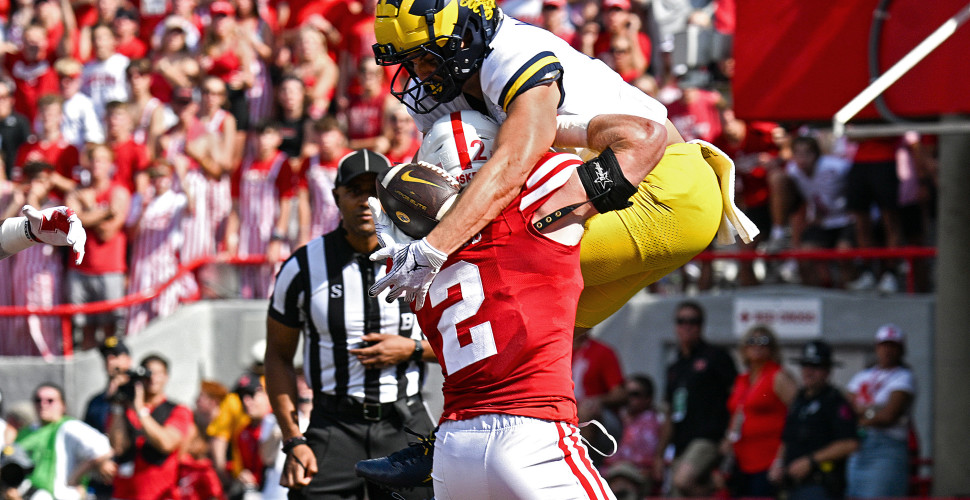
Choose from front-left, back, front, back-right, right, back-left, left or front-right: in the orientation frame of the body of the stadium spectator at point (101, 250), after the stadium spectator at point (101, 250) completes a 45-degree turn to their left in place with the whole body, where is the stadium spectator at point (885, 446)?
front

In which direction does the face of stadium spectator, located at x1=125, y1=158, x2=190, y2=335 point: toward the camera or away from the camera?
toward the camera

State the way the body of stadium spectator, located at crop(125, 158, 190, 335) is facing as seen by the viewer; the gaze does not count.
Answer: toward the camera

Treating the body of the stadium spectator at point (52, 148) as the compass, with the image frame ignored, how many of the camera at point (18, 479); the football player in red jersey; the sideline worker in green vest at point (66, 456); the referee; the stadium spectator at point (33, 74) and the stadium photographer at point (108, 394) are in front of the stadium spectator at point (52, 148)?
5

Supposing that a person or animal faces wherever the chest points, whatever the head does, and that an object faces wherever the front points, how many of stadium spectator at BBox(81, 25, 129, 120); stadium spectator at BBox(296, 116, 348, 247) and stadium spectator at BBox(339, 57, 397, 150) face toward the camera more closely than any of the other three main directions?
3

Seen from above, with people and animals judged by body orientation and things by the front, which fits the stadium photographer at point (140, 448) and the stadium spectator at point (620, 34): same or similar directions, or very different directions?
same or similar directions

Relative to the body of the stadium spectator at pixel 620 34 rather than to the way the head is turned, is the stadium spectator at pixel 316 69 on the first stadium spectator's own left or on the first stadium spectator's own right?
on the first stadium spectator's own right

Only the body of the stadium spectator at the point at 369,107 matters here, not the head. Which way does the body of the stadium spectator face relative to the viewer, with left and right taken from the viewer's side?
facing the viewer

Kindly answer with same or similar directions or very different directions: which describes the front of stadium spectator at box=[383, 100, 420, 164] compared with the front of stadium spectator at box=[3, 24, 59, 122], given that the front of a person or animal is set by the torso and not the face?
same or similar directions

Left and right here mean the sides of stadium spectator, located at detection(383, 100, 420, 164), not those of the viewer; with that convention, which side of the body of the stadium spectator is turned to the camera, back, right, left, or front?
front

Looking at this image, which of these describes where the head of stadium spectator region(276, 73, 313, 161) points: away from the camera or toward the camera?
toward the camera

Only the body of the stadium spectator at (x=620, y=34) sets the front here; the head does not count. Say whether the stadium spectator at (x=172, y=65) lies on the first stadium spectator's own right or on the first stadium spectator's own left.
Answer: on the first stadium spectator's own right

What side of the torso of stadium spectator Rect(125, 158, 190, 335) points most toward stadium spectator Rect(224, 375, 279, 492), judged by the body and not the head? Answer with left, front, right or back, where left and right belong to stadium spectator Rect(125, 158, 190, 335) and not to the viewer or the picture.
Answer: front

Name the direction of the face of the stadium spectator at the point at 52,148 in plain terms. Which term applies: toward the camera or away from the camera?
toward the camera

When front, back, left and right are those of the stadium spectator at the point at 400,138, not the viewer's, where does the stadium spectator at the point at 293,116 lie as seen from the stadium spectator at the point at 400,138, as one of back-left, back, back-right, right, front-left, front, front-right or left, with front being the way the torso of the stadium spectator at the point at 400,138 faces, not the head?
back-right

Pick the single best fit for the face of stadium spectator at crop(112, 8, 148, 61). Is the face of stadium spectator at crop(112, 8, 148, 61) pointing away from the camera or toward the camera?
toward the camera
